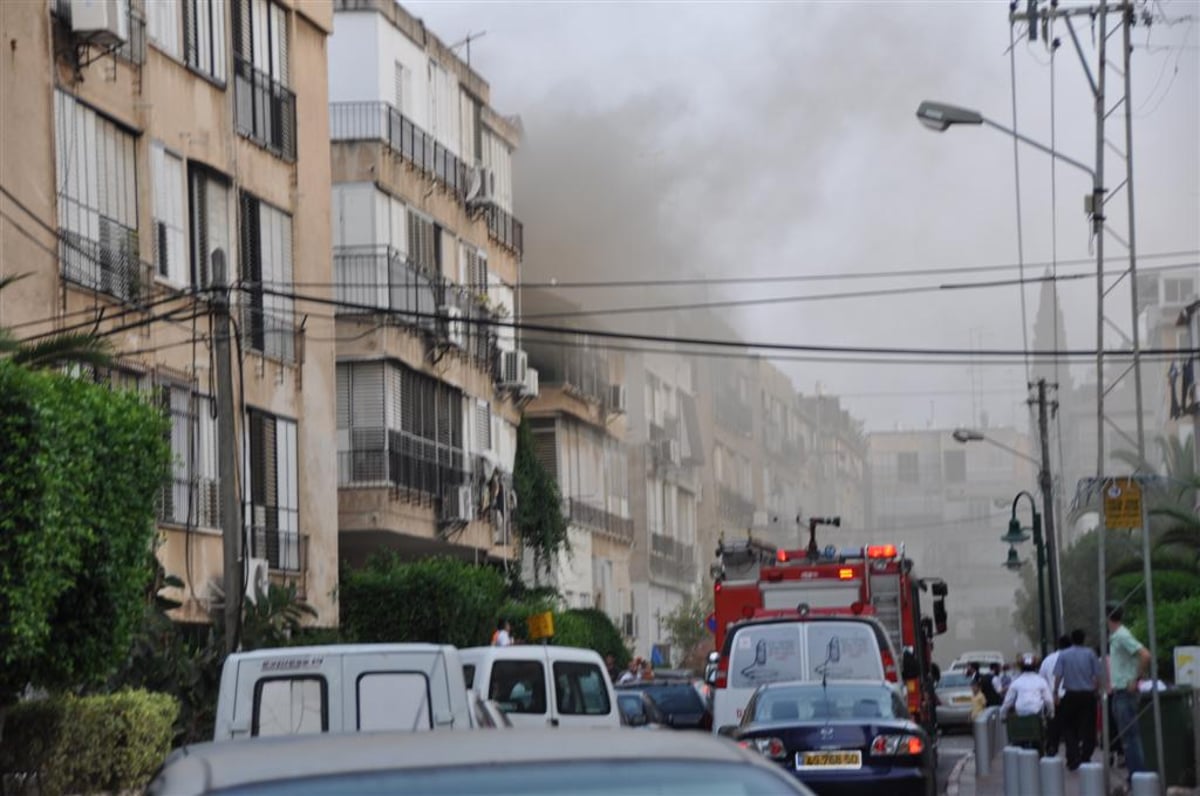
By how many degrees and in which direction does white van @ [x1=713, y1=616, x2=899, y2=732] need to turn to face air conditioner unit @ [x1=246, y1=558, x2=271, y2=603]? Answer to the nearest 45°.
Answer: approximately 45° to its left

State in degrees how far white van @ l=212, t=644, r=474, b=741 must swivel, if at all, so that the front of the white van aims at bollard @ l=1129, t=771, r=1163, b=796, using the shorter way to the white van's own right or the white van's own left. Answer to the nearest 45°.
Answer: approximately 135° to the white van's own right

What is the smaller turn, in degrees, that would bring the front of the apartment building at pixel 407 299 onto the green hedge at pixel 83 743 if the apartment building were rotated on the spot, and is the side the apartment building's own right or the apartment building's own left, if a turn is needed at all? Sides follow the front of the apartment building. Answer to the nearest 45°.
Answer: approximately 45° to the apartment building's own right

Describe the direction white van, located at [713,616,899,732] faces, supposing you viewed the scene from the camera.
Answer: facing away from the viewer

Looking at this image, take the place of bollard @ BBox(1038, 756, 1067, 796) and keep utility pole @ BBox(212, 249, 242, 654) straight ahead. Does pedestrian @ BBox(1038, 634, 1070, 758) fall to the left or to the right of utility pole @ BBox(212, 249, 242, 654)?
right

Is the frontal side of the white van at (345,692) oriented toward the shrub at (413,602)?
yes

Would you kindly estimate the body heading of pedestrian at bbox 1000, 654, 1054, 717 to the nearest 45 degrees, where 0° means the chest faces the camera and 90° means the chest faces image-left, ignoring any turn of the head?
approximately 180°

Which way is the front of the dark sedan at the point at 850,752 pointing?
away from the camera

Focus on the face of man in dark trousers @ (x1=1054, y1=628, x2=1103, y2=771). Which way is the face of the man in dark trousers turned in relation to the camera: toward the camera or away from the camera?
away from the camera

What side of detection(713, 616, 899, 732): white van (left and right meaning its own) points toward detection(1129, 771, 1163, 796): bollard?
back
